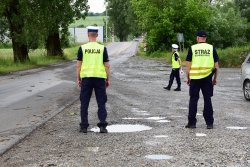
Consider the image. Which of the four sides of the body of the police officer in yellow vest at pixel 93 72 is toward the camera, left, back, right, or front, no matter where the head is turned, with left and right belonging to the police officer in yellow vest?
back

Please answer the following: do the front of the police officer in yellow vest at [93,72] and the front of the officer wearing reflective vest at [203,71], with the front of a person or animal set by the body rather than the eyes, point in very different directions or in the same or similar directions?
same or similar directions

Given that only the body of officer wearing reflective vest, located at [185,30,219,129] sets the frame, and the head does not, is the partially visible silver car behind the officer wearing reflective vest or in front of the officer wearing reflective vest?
in front

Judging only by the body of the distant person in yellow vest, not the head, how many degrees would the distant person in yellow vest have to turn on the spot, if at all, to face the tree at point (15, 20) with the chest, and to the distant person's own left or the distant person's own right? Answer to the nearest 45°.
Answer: approximately 45° to the distant person's own right

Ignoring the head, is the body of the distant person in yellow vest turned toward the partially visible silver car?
no

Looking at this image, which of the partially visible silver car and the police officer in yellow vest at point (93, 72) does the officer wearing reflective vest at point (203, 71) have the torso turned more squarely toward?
the partially visible silver car

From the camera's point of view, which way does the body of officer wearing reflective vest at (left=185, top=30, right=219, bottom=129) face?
away from the camera

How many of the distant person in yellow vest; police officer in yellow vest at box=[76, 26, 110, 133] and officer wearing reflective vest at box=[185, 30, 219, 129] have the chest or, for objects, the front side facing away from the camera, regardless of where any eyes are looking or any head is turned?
2

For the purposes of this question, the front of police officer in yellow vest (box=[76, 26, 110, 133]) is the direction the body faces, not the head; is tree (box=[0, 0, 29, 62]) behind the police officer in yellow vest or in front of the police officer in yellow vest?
in front

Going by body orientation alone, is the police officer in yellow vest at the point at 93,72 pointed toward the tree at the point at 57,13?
yes
